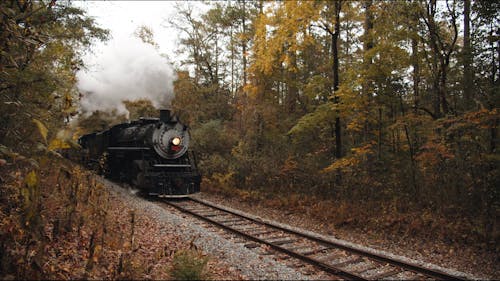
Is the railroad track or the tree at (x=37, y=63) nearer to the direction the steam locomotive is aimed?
the railroad track

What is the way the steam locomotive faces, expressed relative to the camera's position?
facing the viewer and to the right of the viewer

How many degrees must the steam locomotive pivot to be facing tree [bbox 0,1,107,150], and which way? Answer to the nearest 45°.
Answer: approximately 90° to its right
